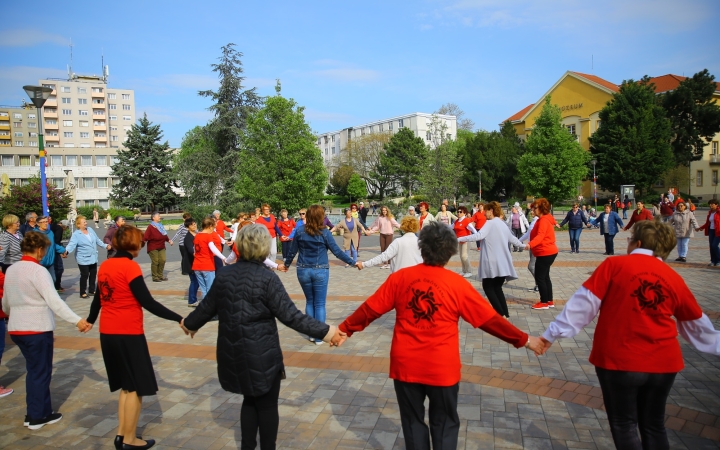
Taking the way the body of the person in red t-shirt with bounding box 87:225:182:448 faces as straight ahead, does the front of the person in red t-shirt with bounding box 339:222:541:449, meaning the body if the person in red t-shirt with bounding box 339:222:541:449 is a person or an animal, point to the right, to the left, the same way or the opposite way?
the same way

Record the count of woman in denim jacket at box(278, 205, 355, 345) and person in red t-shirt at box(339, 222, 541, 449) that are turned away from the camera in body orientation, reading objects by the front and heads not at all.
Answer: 2

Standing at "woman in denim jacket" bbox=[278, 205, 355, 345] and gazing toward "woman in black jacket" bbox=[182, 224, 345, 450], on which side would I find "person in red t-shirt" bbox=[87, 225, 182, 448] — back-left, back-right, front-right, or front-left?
front-right

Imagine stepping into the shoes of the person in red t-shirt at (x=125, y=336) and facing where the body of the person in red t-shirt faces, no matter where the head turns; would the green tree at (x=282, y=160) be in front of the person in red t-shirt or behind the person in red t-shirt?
in front

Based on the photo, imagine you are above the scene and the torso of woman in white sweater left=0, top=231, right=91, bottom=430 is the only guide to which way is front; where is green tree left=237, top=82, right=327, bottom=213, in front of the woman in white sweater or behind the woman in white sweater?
in front

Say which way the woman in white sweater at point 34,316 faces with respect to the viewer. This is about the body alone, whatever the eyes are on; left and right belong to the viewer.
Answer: facing away from the viewer and to the right of the viewer

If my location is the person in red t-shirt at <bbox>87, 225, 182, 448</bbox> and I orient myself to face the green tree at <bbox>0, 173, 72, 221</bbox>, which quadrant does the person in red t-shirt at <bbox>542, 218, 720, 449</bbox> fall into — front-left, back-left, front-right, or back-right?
back-right

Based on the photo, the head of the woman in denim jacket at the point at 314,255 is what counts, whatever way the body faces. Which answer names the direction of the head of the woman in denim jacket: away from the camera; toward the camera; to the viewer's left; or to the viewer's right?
away from the camera

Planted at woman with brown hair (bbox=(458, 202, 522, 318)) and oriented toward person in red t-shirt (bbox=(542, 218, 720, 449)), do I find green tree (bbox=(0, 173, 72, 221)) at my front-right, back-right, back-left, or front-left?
back-right

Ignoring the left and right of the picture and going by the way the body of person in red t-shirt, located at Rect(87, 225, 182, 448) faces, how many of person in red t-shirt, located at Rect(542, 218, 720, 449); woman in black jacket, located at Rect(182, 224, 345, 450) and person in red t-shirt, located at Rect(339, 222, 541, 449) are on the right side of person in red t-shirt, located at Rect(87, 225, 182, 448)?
3

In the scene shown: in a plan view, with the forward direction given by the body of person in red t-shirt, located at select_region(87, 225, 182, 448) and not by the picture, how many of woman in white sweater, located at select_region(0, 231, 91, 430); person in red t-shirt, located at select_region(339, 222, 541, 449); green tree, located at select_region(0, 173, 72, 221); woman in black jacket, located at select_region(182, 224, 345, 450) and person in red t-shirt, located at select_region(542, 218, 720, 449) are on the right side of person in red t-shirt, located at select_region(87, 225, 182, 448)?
3

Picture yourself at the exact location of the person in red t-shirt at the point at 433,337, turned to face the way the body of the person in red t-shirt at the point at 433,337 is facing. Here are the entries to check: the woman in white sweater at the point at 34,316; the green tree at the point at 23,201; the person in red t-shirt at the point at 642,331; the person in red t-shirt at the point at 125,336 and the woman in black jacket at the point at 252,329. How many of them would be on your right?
1

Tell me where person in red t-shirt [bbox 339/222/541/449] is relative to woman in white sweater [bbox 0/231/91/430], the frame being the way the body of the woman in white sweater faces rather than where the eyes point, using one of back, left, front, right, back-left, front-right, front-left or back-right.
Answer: right

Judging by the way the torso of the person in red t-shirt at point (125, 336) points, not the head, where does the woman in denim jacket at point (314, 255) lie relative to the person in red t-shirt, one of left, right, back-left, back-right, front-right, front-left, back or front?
front

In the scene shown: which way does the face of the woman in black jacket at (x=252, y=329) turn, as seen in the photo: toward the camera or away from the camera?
away from the camera
